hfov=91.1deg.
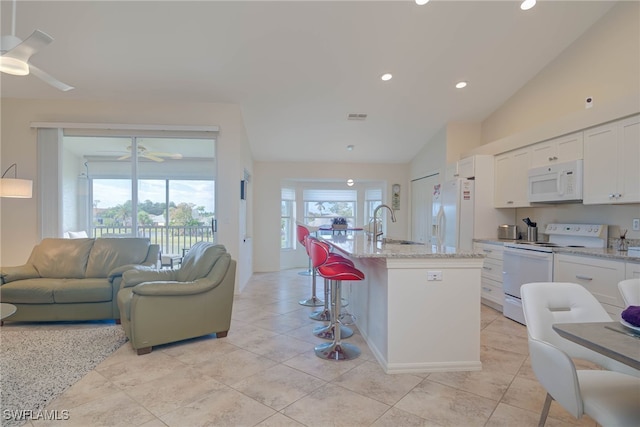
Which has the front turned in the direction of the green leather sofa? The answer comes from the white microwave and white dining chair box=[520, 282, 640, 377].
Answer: the white microwave

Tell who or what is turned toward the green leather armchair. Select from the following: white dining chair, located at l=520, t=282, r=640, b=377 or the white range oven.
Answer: the white range oven

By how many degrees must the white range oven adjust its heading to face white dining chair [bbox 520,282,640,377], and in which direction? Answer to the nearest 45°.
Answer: approximately 45° to its left

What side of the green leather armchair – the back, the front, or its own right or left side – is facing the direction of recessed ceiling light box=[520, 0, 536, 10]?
back

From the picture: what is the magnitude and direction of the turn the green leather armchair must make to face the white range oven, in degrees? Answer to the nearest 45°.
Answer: approximately 180°

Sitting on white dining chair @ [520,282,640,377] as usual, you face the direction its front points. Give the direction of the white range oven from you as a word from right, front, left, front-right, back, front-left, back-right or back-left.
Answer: back-left

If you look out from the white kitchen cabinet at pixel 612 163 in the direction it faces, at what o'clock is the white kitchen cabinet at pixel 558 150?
the white kitchen cabinet at pixel 558 150 is roughly at 3 o'clock from the white kitchen cabinet at pixel 612 163.

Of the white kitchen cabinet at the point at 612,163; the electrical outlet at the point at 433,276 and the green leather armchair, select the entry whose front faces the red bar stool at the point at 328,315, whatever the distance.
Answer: the white kitchen cabinet
